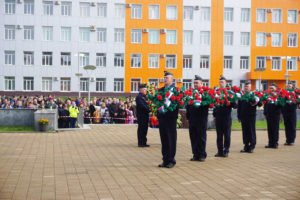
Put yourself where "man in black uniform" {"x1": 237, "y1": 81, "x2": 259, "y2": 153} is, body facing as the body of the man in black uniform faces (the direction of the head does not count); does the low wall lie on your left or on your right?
on your right

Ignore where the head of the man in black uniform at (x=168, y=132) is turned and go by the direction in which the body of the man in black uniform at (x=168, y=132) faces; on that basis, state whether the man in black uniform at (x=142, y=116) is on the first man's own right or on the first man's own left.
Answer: on the first man's own right

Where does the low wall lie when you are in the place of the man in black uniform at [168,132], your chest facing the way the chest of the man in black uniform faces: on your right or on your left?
on your right

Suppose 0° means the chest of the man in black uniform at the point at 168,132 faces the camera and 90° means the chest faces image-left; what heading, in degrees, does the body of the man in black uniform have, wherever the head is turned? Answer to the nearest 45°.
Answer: approximately 45°

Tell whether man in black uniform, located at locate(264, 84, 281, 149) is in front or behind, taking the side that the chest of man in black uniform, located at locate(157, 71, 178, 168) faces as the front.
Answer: behind

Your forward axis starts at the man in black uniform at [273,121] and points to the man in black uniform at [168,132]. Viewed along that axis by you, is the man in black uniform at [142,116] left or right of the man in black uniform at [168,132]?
right
